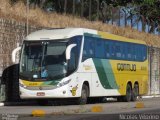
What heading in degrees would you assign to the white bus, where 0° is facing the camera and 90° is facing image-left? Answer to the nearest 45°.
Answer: approximately 45°
